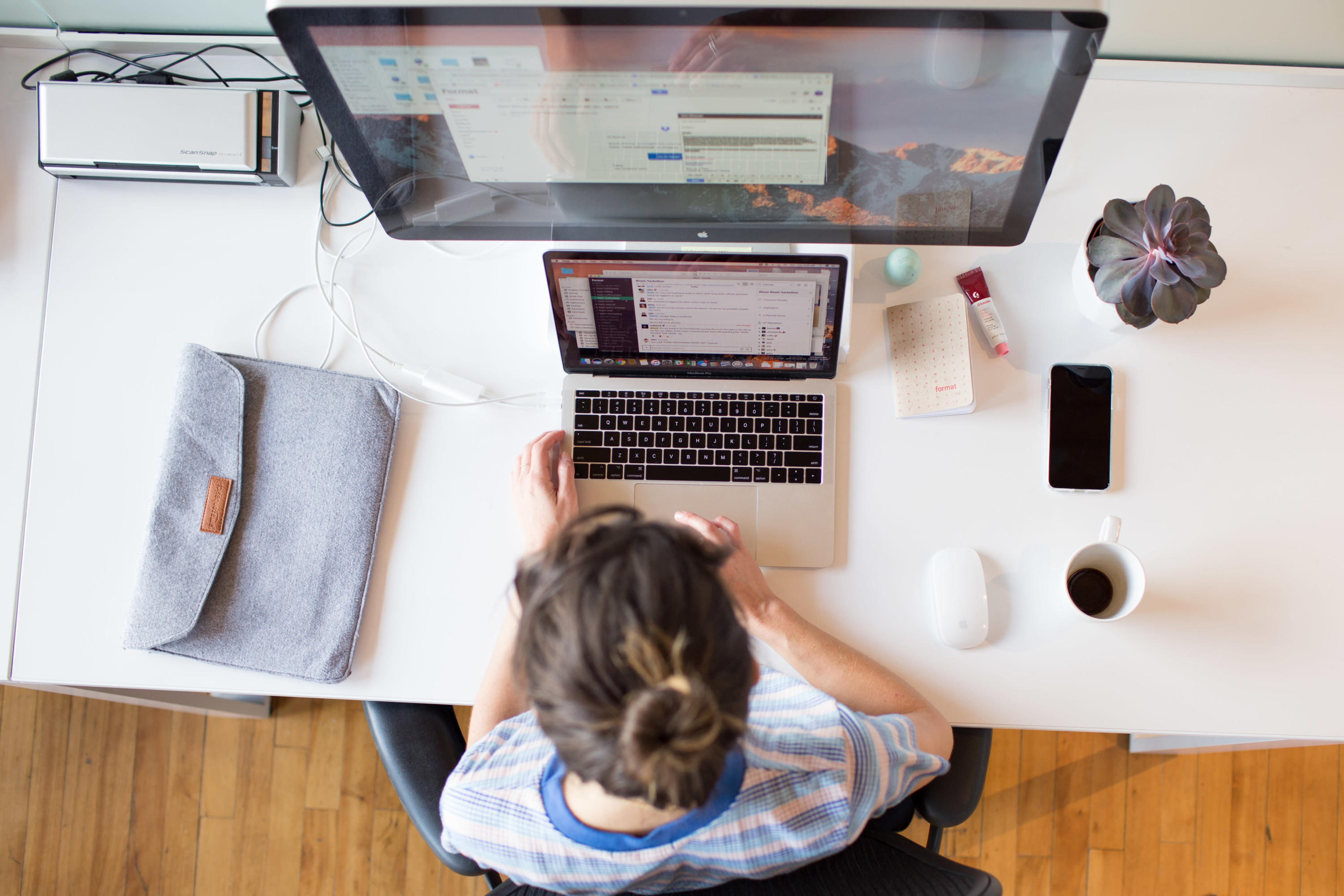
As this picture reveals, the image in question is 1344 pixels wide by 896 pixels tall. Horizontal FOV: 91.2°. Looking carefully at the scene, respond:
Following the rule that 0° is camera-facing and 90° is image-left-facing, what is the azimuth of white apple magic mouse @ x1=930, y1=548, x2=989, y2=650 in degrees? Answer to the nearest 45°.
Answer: approximately 180°

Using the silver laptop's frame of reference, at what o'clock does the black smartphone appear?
The black smartphone is roughly at 9 o'clock from the silver laptop.

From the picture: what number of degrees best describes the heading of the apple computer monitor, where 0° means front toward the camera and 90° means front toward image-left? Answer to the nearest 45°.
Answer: approximately 0°

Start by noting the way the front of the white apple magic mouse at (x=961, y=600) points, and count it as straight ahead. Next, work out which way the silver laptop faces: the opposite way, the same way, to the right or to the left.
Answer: the opposite way

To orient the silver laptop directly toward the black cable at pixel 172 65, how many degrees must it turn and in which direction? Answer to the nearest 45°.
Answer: approximately 90° to its right
